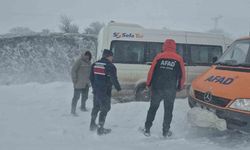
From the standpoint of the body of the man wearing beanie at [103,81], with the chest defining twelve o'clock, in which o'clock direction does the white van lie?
The white van is roughly at 11 o'clock from the man wearing beanie.

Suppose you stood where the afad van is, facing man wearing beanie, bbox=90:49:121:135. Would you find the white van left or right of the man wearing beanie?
right

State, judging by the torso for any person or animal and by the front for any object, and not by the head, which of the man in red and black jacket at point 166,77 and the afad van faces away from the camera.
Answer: the man in red and black jacket

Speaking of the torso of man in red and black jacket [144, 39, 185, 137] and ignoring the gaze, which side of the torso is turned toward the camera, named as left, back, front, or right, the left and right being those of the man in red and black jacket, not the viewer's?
back

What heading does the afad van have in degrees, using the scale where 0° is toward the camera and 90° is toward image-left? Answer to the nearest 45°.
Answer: approximately 45°

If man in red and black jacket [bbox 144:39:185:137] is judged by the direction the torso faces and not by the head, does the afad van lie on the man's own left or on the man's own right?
on the man's own right

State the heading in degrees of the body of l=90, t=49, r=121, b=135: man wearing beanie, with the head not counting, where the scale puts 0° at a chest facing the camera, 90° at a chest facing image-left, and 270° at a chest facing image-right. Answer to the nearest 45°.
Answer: approximately 225°

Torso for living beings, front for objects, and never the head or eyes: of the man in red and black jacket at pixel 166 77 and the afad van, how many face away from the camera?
1

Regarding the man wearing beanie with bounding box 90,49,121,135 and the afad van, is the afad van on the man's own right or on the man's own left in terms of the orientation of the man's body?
on the man's own right

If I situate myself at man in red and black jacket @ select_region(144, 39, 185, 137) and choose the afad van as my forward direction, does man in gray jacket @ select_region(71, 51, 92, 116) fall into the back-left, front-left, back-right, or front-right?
back-left
